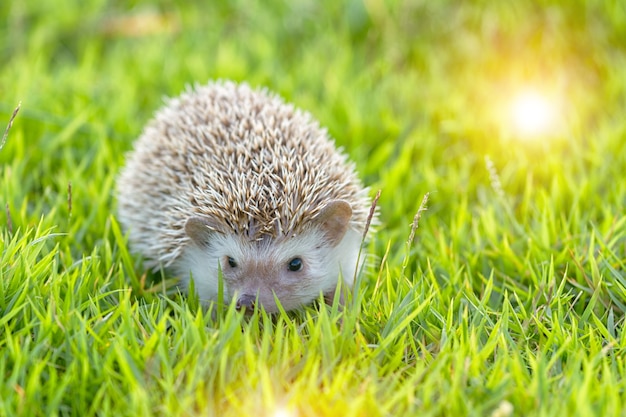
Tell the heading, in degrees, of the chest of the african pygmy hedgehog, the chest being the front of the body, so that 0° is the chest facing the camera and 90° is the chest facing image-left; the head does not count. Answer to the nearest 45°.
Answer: approximately 0°
